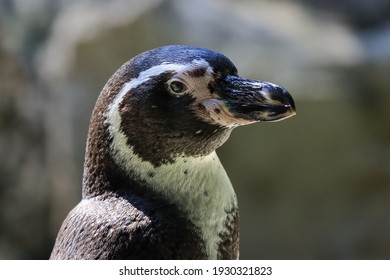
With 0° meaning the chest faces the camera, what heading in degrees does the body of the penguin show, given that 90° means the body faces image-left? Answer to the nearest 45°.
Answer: approximately 270°
